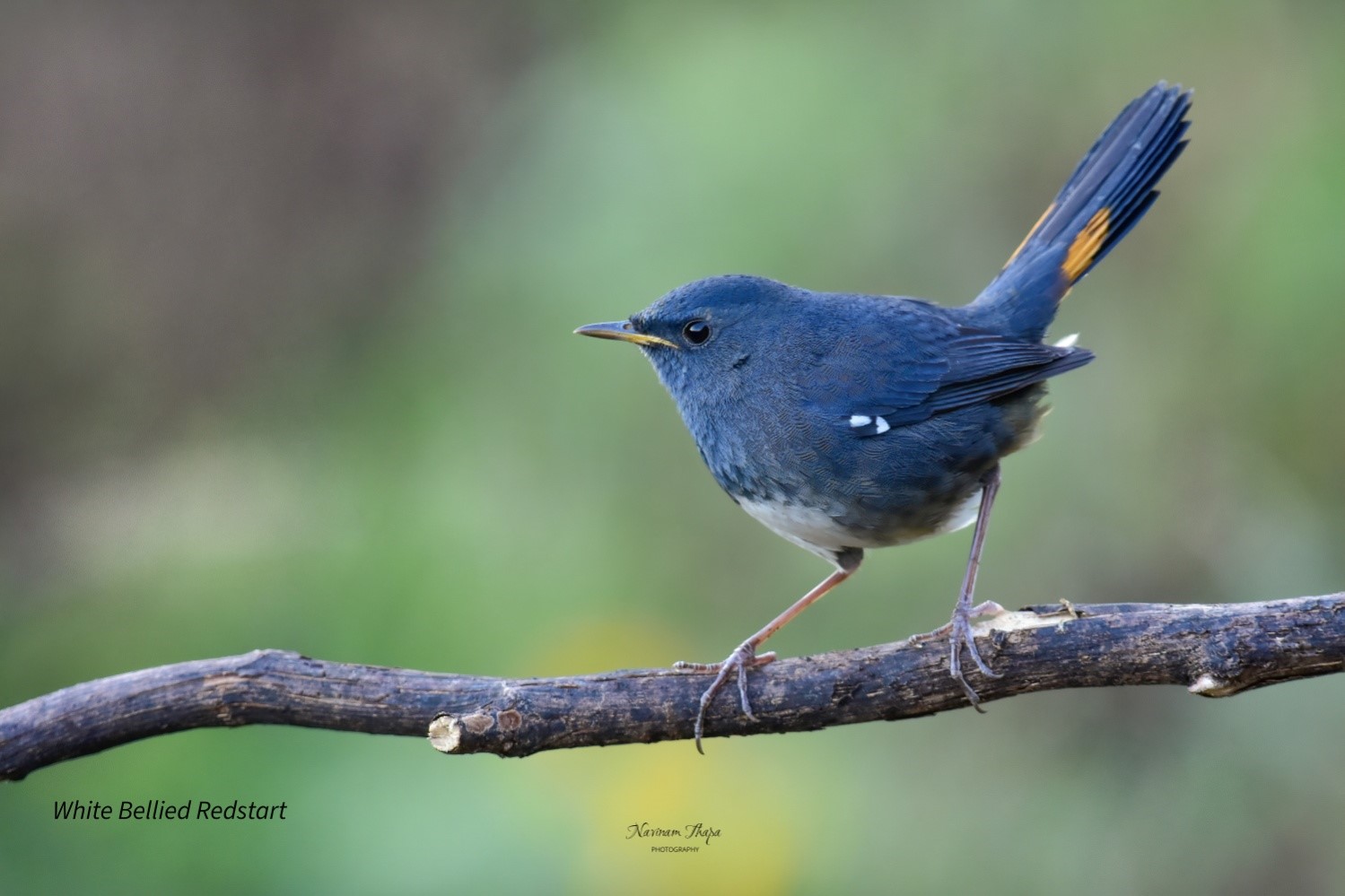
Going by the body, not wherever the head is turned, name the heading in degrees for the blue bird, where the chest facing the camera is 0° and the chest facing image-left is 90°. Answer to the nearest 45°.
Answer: approximately 90°
